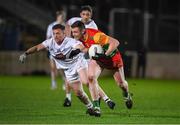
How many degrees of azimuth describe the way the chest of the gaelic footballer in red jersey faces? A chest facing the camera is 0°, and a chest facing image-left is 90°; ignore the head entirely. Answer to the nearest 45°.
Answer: approximately 45°
